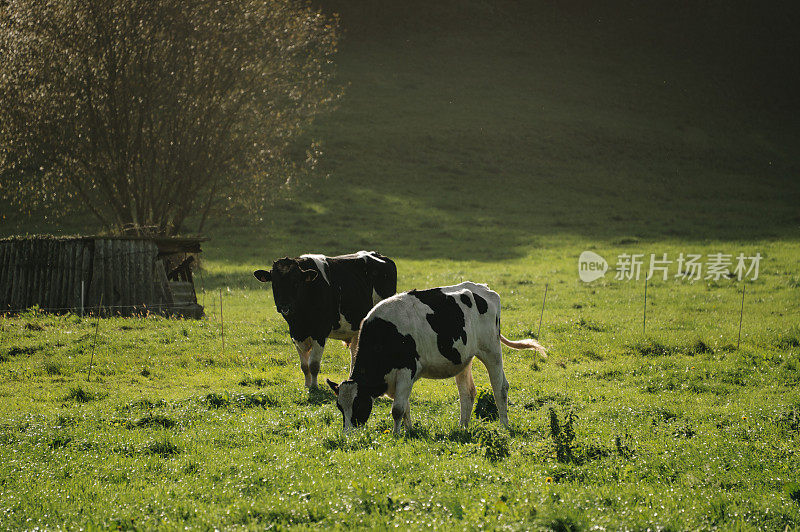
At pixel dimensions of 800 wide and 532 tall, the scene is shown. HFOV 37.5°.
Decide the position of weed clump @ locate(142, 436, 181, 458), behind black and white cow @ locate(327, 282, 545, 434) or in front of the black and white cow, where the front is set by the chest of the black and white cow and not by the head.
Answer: in front

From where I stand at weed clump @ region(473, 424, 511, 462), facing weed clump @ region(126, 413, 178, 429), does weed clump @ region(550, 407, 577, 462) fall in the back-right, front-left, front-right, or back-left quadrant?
back-right

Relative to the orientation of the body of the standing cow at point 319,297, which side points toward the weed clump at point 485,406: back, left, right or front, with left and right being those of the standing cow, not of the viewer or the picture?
left

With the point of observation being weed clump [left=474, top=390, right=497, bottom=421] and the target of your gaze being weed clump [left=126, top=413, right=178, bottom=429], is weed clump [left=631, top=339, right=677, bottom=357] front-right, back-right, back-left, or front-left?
back-right

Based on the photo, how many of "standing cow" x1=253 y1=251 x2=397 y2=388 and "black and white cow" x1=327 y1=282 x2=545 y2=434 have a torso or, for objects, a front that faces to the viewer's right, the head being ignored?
0

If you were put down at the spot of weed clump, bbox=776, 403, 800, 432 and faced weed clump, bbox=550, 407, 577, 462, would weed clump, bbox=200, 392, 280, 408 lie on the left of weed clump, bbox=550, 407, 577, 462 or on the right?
right

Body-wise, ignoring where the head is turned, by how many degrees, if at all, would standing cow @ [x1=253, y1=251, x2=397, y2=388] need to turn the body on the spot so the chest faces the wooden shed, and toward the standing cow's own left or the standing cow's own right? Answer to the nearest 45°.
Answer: approximately 90° to the standing cow's own right

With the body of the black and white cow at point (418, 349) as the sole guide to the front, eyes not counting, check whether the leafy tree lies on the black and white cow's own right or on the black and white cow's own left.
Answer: on the black and white cow's own right

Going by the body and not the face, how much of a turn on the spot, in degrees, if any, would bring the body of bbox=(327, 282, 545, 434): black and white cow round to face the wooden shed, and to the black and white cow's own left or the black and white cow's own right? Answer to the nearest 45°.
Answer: approximately 90° to the black and white cow's own right

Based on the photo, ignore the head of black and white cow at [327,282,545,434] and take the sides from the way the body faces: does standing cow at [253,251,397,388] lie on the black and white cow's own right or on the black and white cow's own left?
on the black and white cow's own right
